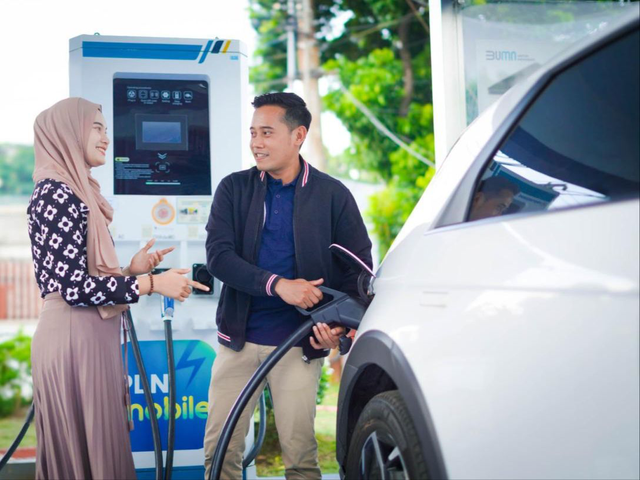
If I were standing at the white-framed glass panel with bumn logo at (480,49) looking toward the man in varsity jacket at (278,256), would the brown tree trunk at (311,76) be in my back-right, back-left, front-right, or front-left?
back-right

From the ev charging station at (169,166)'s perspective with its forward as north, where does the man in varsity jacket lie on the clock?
The man in varsity jacket is roughly at 11 o'clock from the ev charging station.

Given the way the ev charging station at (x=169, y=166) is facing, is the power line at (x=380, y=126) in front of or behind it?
behind

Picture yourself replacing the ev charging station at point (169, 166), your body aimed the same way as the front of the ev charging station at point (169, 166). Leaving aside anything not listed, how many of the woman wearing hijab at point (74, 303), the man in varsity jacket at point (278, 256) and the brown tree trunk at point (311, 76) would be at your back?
1

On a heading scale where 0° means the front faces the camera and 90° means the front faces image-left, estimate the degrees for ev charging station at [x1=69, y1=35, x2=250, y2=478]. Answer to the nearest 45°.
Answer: approximately 0°

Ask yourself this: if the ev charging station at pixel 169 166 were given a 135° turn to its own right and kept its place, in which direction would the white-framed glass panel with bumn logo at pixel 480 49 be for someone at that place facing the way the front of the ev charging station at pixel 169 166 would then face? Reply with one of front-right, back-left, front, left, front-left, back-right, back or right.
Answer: back-right

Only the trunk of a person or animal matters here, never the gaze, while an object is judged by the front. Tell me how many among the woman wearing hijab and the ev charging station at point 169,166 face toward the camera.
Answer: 1

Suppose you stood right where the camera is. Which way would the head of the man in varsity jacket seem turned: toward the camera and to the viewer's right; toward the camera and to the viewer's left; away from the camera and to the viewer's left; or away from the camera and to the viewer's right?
toward the camera and to the viewer's left

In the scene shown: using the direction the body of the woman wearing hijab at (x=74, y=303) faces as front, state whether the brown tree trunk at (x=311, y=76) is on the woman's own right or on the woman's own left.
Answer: on the woman's own left

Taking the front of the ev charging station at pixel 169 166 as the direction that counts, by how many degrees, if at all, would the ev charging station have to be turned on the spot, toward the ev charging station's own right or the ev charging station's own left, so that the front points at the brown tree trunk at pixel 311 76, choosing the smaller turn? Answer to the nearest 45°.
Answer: approximately 180°

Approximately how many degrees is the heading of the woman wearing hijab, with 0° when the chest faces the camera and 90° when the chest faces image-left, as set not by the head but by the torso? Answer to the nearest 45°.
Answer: approximately 270°

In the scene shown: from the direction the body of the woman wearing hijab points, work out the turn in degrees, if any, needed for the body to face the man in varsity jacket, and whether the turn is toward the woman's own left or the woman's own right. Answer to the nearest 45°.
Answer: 0° — they already face them
